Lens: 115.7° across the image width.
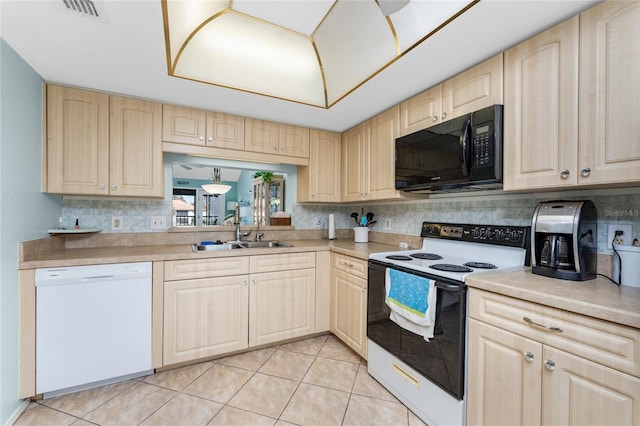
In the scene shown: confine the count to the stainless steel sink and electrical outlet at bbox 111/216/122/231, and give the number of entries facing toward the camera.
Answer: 2

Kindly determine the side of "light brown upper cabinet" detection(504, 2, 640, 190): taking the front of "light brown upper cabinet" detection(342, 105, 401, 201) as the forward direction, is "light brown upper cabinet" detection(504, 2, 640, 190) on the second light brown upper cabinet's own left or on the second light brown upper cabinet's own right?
on the second light brown upper cabinet's own left

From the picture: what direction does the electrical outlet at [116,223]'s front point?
toward the camera

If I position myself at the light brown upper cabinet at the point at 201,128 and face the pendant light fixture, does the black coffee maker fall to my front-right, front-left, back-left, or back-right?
back-right

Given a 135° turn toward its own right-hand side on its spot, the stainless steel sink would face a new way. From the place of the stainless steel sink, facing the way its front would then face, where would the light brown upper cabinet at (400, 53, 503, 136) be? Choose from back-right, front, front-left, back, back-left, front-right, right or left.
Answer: back

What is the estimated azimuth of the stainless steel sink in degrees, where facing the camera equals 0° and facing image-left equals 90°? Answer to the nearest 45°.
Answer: approximately 0°

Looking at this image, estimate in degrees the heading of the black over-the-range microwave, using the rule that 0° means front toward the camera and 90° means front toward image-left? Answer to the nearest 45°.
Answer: approximately 45°

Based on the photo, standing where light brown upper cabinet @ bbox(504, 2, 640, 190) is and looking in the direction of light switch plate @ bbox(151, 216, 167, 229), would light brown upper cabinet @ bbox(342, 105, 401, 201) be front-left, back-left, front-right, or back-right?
front-right

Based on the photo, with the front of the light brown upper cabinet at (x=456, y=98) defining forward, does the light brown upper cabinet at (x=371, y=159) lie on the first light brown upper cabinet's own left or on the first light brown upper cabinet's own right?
on the first light brown upper cabinet's own right

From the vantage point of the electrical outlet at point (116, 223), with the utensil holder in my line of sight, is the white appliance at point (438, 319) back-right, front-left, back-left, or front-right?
front-right

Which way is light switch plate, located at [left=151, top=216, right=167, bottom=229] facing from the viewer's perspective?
toward the camera

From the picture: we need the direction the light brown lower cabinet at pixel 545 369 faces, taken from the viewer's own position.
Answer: facing the viewer and to the left of the viewer

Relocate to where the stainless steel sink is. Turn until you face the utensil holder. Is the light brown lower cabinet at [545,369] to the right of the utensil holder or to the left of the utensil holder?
right

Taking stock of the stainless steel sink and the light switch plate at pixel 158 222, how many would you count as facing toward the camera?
2

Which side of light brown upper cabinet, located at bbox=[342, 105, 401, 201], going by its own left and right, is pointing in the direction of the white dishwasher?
front
